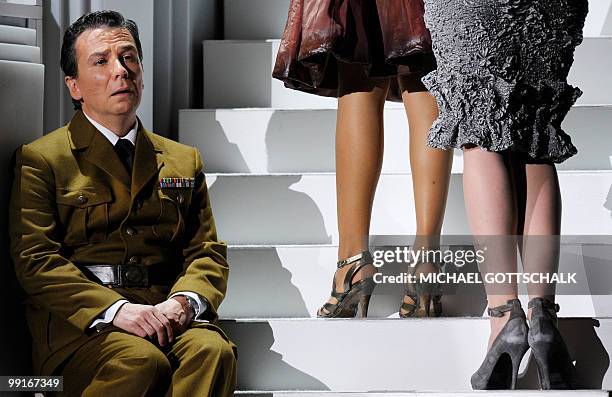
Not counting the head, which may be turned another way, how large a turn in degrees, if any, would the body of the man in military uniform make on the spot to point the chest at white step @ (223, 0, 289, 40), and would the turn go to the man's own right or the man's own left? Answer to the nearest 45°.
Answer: approximately 135° to the man's own left

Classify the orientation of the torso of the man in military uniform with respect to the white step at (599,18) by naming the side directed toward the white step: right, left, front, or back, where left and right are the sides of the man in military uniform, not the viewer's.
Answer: left

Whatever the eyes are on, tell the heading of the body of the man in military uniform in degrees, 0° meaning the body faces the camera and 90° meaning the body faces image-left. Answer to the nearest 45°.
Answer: approximately 315°

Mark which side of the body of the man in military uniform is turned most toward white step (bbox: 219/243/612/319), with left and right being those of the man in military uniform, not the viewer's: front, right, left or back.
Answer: left

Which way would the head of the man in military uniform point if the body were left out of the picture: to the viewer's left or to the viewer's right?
to the viewer's right

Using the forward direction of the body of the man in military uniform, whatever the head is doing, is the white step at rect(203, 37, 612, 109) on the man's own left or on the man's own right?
on the man's own left

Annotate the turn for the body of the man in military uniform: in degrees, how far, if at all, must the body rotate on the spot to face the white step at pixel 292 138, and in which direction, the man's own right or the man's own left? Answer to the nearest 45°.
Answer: approximately 90° to the man's own left
